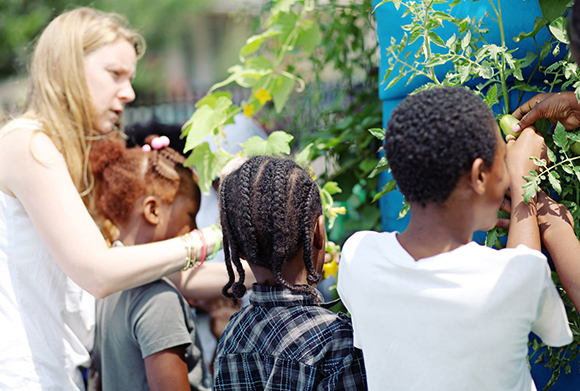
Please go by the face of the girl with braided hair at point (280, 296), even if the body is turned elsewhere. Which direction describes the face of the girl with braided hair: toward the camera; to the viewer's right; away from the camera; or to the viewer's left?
away from the camera

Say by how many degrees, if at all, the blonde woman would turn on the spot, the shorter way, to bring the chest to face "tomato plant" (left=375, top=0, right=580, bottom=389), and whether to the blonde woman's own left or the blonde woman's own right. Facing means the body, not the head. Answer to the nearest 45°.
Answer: approximately 45° to the blonde woman's own right

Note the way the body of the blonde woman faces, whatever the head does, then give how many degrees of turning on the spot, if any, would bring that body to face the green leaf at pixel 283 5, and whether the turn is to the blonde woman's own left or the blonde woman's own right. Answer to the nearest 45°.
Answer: approximately 45° to the blonde woman's own left

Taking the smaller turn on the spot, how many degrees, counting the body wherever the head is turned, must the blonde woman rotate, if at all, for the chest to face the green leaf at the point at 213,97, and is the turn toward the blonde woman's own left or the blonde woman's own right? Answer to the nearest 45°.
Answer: approximately 45° to the blonde woman's own left

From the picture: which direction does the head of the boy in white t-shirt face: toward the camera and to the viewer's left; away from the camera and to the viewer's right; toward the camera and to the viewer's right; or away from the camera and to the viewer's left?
away from the camera and to the viewer's right

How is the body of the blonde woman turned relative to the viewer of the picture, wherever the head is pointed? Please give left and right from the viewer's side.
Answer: facing to the right of the viewer
